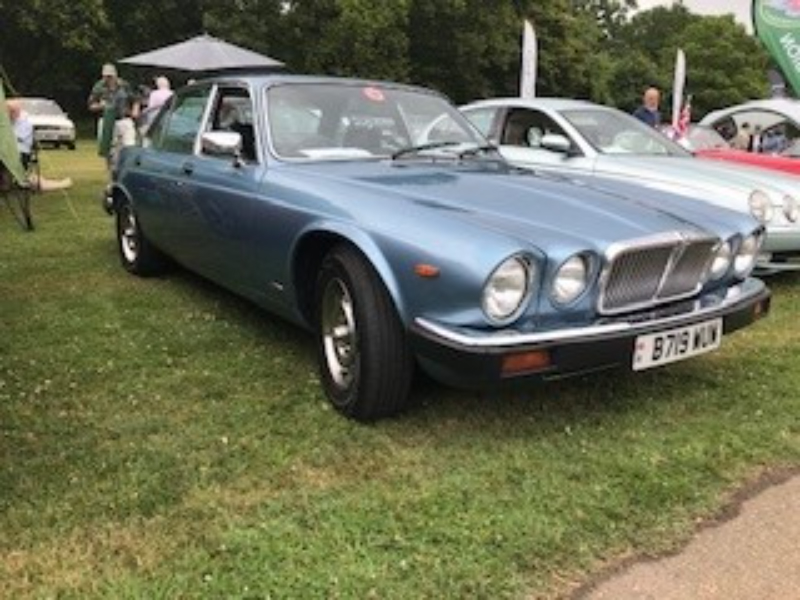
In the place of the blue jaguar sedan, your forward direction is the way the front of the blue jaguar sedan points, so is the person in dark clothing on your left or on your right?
on your left

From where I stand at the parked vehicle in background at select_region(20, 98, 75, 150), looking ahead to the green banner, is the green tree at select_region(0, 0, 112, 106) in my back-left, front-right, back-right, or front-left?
back-left

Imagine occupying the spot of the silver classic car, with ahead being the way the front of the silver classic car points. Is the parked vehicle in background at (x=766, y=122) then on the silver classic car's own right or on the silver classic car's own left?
on the silver classic car's own left

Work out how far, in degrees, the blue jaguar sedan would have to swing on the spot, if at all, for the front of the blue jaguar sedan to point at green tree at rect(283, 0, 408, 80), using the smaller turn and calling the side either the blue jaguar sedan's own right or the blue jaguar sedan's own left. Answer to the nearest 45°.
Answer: approximately 135° to the blue jaguar sedan's own left

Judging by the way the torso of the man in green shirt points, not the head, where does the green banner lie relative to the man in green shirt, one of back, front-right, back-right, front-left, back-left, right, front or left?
left

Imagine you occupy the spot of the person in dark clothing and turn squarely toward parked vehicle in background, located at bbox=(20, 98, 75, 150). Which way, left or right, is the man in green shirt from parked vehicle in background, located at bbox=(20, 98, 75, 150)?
left

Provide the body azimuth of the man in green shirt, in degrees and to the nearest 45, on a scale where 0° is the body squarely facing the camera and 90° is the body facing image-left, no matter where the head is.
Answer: approximately 0°

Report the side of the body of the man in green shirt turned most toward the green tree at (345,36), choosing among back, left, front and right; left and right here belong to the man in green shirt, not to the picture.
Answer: back

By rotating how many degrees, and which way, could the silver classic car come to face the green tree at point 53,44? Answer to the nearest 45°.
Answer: approximately 180°

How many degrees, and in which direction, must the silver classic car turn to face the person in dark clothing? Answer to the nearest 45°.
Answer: approximately 135° to its left
